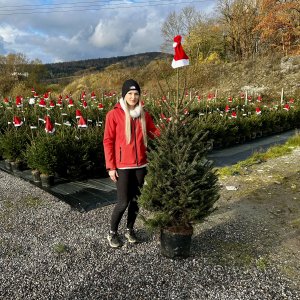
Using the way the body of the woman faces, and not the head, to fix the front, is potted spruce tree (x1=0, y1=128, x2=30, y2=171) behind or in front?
behind

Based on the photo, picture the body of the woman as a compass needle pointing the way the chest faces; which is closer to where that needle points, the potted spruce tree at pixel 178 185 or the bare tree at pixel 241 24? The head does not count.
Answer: the potted spruce tree

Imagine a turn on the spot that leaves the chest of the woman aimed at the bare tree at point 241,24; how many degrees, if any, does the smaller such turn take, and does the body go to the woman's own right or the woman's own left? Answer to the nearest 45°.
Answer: approximately 135° to the woman's own left

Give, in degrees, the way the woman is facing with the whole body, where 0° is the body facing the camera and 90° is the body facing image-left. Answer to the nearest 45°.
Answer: approximately 315°

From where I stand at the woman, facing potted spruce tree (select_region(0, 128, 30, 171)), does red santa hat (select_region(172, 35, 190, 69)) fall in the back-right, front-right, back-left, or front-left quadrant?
back-right

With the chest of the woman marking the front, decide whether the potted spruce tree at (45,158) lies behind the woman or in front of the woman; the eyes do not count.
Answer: behind
